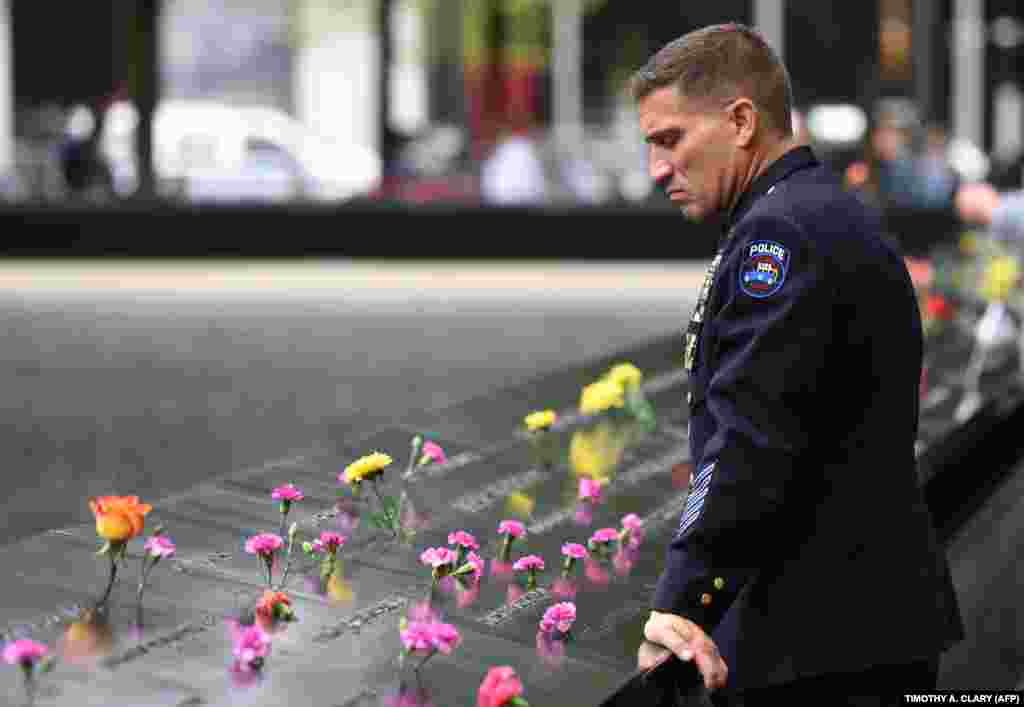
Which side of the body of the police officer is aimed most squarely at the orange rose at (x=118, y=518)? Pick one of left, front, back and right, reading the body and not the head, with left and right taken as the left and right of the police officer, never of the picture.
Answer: front

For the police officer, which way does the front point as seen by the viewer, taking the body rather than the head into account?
to the viewer's left

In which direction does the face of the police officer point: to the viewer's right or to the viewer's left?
to the viewer's left

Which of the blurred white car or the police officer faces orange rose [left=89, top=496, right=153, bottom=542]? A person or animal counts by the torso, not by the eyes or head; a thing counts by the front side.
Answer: the police officer

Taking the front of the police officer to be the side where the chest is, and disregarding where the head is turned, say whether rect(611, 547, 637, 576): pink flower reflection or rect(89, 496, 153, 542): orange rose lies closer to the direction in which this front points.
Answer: the orange rose
